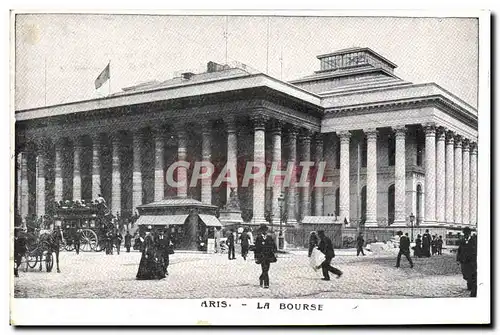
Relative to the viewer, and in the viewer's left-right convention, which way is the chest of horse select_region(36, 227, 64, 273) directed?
facing the viewer and to the right of the viewer

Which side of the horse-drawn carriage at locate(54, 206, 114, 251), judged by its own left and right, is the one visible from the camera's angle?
left

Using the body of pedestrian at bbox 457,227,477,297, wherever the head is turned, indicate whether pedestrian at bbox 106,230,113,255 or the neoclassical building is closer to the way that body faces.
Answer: the pedestrian

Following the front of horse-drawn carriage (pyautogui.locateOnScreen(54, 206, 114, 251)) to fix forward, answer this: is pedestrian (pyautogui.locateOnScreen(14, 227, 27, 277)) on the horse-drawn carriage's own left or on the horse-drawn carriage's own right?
on the horse-drawn carriage's own left

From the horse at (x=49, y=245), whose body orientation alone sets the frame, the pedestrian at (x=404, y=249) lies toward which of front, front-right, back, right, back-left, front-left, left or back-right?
front-left

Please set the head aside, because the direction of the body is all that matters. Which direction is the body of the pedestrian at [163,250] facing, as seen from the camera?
toward the camera

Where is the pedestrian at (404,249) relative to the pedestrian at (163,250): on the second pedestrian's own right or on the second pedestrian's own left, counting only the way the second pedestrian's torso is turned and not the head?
on the second pedestrian's own left
